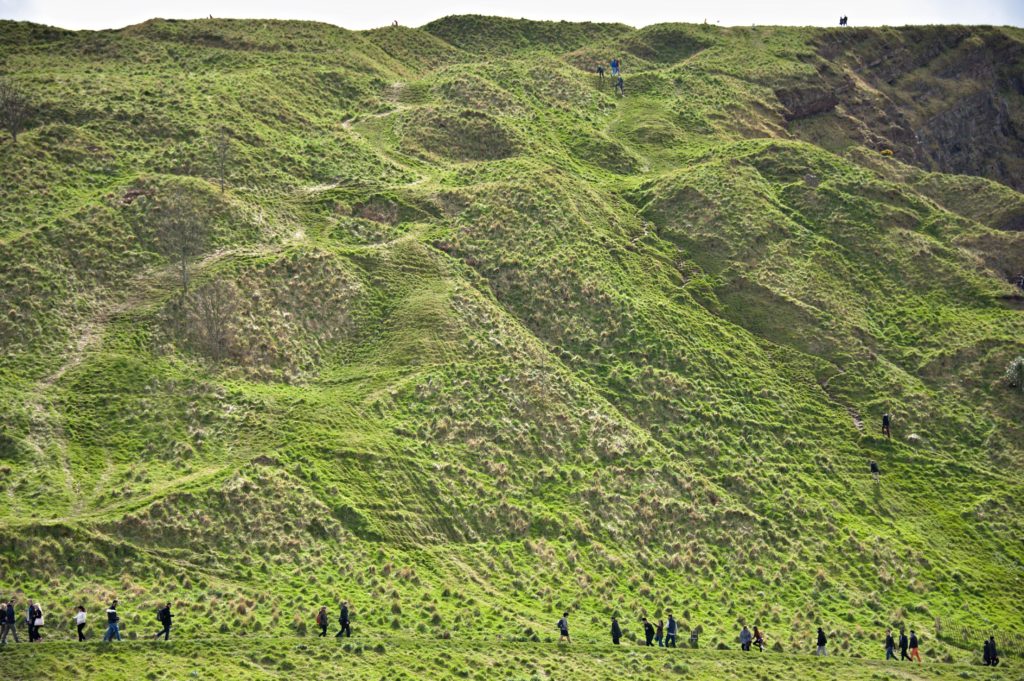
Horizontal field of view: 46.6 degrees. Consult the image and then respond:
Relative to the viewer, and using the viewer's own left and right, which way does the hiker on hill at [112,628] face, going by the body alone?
facing to the right of the viewer

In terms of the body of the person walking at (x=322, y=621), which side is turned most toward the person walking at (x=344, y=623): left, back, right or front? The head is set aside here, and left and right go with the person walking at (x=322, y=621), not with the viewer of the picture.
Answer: front

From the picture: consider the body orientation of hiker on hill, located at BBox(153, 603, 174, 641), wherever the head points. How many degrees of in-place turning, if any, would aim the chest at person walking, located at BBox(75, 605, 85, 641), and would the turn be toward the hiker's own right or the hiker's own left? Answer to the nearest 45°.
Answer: approximately 180°

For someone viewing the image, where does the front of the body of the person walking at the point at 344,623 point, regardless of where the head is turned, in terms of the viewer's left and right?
facing to the right of the viewer

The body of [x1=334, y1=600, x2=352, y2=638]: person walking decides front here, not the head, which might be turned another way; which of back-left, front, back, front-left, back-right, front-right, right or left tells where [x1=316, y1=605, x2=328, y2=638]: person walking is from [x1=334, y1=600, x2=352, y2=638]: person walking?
back

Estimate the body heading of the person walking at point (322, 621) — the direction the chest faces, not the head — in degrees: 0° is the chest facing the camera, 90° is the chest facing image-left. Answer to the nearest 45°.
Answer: approximately 270°

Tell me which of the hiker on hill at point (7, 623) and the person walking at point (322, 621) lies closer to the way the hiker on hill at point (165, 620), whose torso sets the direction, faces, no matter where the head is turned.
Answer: the person walking

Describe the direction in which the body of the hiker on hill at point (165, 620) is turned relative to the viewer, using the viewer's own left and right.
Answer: facing to the right of the viewer

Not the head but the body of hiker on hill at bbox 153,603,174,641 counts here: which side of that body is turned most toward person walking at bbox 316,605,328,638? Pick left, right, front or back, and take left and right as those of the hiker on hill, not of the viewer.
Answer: front

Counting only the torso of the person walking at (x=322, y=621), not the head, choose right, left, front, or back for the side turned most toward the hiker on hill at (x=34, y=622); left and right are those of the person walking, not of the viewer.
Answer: back

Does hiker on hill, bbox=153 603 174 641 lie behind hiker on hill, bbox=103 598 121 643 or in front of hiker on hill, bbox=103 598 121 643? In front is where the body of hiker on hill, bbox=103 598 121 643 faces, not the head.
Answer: in front

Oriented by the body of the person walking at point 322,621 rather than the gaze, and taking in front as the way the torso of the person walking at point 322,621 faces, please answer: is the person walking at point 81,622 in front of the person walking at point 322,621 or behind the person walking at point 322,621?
behind

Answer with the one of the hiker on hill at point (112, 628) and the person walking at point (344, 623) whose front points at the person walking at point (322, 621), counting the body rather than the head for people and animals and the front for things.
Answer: the hiker on hill

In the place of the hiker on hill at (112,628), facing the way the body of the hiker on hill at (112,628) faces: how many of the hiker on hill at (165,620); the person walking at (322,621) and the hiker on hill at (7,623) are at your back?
1
